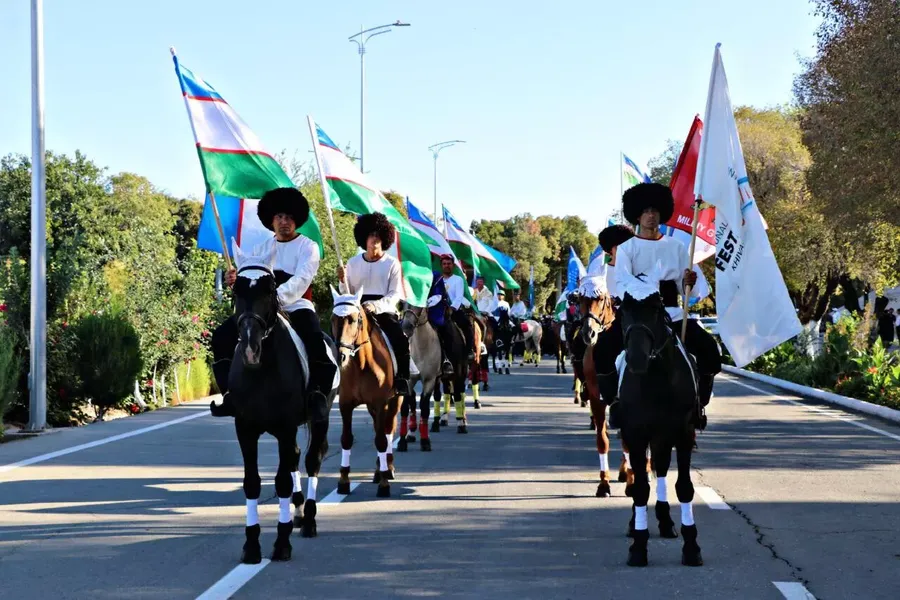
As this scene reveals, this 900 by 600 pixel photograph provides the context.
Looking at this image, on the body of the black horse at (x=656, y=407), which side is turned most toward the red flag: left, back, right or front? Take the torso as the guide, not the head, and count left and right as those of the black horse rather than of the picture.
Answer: back

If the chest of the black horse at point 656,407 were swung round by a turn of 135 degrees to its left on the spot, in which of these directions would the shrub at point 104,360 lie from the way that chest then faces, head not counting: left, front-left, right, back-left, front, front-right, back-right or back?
left

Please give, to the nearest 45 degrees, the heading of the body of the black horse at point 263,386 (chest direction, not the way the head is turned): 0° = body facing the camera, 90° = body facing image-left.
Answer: approximately 0°

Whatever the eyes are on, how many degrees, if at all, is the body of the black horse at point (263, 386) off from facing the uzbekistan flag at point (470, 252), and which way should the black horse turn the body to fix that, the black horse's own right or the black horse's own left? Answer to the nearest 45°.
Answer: approximately 180°

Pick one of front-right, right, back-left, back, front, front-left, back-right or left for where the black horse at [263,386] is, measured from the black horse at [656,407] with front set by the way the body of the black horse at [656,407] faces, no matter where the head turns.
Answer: right

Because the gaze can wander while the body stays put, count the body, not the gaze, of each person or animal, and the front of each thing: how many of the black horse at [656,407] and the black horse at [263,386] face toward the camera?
2

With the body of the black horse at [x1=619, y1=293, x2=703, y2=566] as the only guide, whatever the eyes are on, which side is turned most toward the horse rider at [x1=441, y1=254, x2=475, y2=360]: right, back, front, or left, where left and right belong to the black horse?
back

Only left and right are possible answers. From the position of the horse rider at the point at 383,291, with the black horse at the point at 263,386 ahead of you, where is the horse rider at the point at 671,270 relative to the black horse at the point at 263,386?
left
